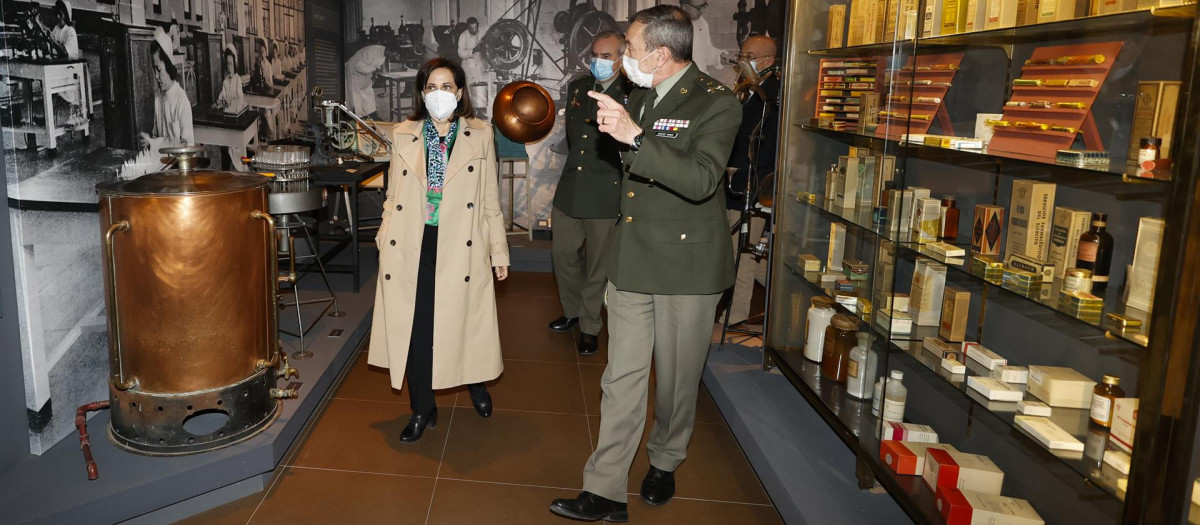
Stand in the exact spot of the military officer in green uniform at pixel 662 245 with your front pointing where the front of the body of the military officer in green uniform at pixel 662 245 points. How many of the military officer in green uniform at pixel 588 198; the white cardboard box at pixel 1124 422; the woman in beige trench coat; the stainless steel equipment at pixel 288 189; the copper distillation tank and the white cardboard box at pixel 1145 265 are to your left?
2

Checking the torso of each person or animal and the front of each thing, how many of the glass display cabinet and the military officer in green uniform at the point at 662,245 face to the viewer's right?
0

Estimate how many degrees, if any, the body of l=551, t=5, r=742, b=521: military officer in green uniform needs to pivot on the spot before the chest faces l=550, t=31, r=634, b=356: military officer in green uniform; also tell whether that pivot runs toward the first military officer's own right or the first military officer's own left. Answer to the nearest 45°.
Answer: approximately 135° to the first military officer's own right

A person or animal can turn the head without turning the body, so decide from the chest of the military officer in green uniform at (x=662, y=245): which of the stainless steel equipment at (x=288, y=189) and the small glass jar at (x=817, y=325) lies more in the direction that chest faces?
the stainless steel equipment

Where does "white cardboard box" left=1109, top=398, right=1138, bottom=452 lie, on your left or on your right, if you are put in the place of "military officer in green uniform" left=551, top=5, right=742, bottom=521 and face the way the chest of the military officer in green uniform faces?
on your left

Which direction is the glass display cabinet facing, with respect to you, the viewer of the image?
facing the viewer and to the left of the viewer

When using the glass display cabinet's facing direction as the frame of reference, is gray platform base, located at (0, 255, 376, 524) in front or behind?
in front

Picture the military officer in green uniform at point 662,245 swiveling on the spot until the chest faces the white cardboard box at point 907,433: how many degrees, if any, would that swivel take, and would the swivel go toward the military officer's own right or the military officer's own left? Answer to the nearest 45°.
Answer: approximately 135° to the military officer's own left

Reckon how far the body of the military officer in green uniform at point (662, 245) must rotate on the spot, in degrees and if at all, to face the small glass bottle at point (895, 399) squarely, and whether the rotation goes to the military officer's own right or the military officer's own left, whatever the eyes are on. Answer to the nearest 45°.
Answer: approximately 135° to the military officer's own left

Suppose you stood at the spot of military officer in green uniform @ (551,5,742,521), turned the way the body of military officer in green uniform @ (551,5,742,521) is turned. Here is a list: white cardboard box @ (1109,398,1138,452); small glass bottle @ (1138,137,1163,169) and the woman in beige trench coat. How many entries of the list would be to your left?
2

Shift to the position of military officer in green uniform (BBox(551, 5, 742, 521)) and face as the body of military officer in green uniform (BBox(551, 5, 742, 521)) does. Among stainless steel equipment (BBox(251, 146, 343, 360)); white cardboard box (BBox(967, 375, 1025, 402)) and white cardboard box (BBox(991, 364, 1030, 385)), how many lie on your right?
1

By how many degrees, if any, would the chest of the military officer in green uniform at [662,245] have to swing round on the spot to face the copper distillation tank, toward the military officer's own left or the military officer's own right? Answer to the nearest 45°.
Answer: approximately 45° to the military officer's own right

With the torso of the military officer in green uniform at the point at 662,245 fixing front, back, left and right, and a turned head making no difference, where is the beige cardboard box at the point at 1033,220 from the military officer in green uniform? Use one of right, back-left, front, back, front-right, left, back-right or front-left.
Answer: back-left

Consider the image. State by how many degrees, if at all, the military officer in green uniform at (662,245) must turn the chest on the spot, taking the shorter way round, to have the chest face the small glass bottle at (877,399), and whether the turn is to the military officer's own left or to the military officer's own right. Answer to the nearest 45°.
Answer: approximately 135° to the military officer's own left
